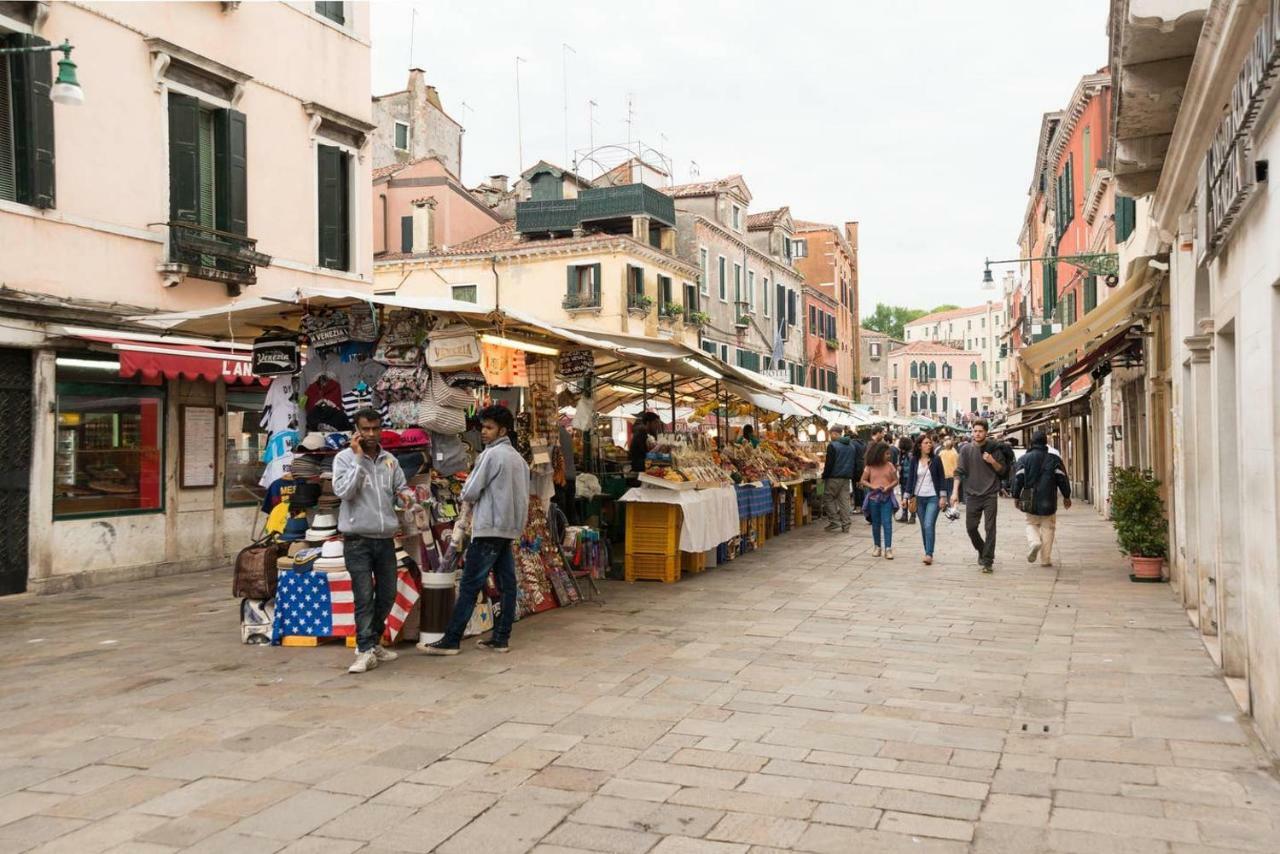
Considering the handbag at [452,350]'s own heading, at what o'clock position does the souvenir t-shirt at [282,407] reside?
The souvenir t-shirt is roughly at 4 o'clock from the handbag.

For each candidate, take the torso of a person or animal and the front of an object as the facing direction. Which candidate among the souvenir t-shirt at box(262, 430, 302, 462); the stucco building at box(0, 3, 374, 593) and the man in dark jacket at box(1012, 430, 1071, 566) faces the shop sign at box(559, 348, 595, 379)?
the stucco building

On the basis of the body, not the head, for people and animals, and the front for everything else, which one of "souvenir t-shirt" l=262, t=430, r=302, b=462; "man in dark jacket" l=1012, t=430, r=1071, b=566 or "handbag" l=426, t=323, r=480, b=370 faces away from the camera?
the man in dark jacket

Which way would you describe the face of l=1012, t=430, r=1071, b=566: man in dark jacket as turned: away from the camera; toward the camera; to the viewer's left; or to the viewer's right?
away from the camera

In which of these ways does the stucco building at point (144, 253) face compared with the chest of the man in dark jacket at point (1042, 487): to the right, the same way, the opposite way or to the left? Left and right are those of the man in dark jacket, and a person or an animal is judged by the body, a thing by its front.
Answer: to the right

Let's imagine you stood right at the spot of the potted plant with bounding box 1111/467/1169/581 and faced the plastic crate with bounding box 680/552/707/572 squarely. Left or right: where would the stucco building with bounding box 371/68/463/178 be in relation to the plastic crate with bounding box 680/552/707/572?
right

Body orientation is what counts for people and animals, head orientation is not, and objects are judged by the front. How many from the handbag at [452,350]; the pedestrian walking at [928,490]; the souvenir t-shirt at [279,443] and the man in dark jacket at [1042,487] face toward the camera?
3

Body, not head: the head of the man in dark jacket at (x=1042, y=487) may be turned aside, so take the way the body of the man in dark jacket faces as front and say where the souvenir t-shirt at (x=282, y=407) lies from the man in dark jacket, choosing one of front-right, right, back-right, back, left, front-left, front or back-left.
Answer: back-left

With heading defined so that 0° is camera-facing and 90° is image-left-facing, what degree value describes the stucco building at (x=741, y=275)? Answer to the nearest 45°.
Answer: approximately 315°

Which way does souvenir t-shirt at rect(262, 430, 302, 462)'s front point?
toward the camera

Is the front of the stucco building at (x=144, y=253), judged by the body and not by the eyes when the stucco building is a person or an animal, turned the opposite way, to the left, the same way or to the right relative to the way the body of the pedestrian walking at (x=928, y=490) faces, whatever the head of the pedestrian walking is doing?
to the left

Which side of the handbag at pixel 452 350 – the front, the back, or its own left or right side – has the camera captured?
front

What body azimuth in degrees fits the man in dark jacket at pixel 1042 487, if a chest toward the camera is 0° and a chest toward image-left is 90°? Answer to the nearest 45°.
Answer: approximately 180°

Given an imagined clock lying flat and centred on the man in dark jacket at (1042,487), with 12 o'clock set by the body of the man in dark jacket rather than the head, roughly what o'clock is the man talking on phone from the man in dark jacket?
The man talking on phone is roughly at 7 o'clock from the man in dark jacket.

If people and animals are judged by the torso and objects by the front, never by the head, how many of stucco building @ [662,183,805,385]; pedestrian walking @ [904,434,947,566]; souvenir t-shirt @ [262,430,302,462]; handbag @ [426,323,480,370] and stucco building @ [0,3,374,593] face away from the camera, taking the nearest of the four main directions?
0

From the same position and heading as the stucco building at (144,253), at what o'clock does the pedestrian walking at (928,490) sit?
The pedestrian walking is roughly at 11 o'clock from the stucco building.

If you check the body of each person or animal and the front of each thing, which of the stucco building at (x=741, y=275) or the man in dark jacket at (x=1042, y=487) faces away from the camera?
the man in dark jacket

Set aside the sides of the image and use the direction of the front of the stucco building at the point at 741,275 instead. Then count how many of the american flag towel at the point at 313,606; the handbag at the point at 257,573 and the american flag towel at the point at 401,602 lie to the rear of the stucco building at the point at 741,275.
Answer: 0
